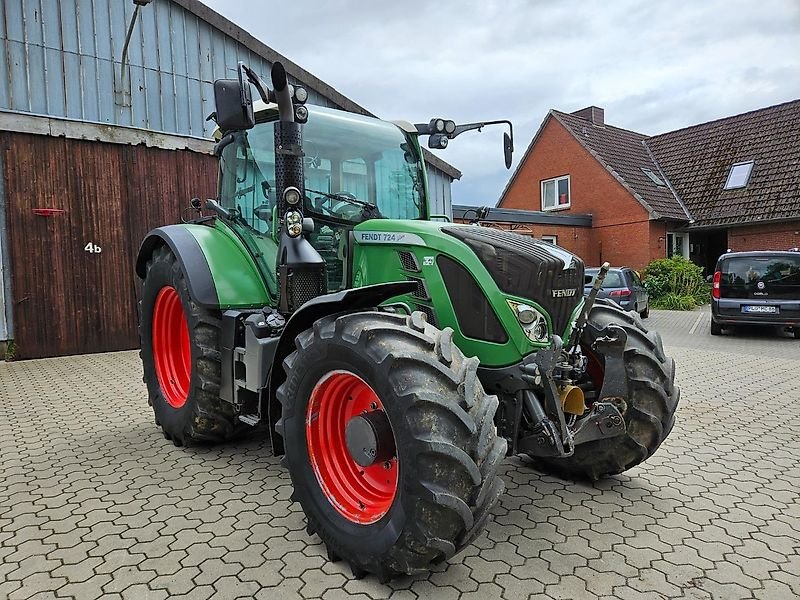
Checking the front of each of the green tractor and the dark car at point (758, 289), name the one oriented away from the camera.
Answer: the dark car

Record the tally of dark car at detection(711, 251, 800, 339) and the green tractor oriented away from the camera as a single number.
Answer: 1

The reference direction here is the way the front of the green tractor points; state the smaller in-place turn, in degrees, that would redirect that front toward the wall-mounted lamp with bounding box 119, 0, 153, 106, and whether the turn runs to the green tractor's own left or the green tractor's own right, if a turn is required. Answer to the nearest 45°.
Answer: approximately 180°

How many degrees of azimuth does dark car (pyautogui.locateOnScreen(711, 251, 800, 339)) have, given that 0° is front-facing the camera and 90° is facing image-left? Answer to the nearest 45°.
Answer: approximately 180°

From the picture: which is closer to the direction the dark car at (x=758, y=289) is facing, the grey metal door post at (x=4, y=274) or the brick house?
the brick house

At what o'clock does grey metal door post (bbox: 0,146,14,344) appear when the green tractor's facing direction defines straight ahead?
The grey metal door post is roughly at 6 o'clock from the green tractor.

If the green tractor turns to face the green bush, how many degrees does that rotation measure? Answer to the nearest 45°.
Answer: approximately 90° to its left

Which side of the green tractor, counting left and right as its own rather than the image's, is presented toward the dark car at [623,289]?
left

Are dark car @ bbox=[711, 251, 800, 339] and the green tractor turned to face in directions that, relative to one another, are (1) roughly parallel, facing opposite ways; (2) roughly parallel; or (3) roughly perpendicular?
roughly perpendicular

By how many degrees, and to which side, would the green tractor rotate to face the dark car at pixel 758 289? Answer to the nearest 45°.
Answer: approximately 90° to its left

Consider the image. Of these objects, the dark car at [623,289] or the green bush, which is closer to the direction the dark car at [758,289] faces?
the green bush

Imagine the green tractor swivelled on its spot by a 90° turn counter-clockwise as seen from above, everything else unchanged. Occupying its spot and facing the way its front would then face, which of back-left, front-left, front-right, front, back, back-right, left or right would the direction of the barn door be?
left
